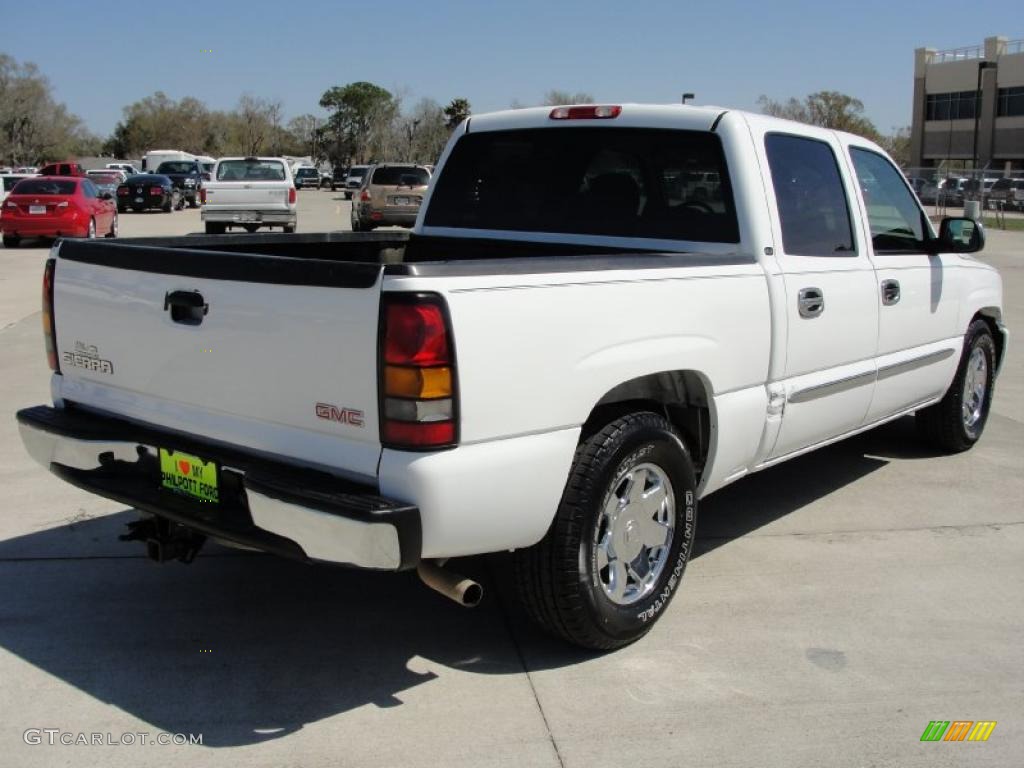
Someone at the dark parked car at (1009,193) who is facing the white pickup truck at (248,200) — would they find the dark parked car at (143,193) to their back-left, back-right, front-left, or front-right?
front-right

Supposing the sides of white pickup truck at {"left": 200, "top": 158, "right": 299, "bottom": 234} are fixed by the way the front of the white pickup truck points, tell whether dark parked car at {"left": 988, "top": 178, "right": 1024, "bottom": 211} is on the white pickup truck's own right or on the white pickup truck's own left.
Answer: on the white pickup truck's own right

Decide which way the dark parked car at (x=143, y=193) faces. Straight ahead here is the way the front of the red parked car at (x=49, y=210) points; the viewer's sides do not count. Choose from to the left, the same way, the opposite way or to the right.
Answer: the same way

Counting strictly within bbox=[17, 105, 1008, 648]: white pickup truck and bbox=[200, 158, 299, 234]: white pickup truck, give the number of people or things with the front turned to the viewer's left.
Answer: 0

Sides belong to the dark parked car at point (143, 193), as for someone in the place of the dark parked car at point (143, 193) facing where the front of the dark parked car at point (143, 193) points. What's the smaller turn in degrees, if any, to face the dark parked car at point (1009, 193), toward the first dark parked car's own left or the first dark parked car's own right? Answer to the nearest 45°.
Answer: approximately 45° to the first dark parked car's own right

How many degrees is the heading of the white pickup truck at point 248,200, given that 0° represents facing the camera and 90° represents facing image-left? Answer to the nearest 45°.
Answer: approximately 180°

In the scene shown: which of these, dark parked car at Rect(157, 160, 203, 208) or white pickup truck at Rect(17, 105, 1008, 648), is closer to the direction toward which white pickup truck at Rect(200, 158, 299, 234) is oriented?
the dark parked car

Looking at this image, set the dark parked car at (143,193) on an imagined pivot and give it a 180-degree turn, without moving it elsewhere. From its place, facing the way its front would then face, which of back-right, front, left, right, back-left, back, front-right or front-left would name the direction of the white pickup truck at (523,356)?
front-left

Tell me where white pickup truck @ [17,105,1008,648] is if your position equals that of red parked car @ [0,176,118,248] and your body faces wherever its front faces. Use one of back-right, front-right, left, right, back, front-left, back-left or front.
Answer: back-right

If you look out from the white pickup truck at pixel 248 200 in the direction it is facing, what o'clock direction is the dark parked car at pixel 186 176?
The dark parked car is roughly at 12 o'clock from the white pickup truck.

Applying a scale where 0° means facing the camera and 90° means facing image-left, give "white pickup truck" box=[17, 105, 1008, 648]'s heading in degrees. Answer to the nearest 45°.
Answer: approximately 225°

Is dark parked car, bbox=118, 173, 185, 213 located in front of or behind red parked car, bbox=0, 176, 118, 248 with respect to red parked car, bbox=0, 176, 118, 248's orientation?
in front

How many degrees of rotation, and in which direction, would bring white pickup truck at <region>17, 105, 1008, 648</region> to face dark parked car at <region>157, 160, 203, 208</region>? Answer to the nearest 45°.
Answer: approximately 45° to its left

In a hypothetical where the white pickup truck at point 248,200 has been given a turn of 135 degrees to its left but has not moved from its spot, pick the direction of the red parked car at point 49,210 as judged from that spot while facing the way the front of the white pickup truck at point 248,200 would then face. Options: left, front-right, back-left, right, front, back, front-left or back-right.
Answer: front-right

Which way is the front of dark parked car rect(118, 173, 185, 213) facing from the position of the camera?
facing away from the viewer and to the right of the viewer

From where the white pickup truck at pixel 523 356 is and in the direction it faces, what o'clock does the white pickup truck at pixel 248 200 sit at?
the white pickup truck at pixel 248 200 is roughly at 10 o'clock from the white pickup truck at pixel 523 356.
